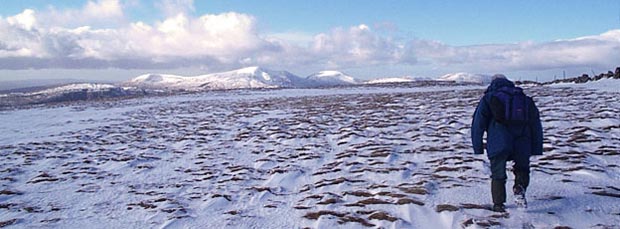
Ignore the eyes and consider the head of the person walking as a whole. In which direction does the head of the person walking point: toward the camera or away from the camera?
away from the camera

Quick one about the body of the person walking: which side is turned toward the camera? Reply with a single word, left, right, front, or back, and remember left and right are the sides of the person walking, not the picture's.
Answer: back

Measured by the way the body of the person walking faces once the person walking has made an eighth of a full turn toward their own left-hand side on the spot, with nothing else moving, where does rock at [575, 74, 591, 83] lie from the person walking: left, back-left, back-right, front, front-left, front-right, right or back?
front-right
